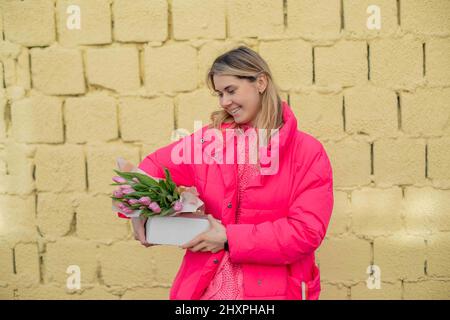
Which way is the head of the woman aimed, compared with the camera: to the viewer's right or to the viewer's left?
to the viewer's left

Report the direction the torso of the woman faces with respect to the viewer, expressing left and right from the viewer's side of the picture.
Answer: facing the viewer and to the left of the viewer
